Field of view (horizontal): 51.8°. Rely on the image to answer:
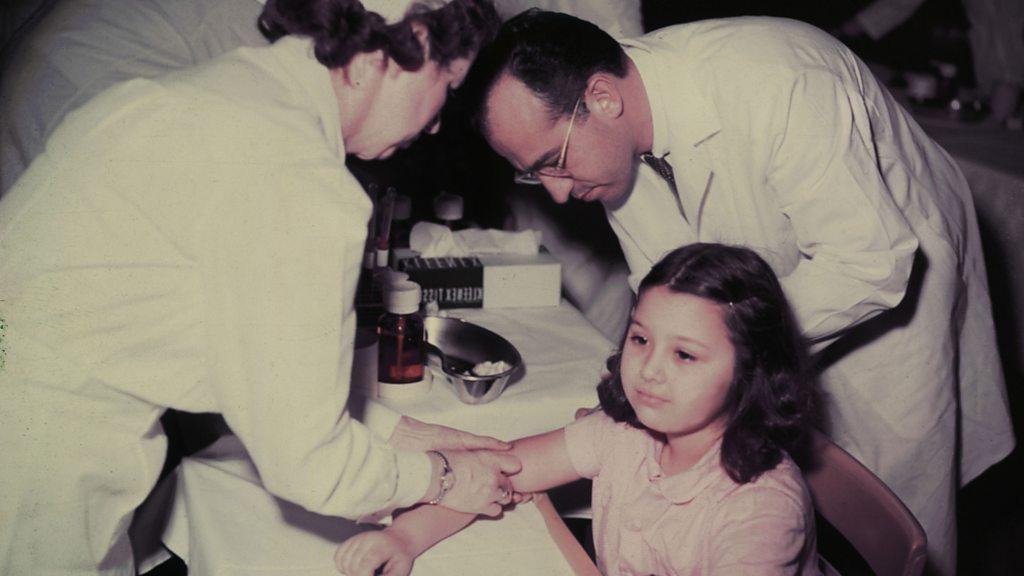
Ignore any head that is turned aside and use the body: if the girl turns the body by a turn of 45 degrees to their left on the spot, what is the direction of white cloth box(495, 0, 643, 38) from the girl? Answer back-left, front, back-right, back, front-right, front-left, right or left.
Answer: back

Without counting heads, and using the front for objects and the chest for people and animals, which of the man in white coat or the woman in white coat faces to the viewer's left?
the man in white coat

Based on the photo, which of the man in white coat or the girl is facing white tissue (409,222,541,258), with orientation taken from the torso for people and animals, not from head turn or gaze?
the man in white coat

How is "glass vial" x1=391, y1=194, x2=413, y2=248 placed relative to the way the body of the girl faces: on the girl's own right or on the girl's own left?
on the girl's own right

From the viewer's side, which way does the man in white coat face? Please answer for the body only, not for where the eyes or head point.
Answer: to the viewer's left

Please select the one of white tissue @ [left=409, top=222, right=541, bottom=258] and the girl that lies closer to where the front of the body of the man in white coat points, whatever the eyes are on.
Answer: the white tissue

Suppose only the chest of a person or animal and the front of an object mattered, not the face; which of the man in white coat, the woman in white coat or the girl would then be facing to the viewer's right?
the woman in white coat

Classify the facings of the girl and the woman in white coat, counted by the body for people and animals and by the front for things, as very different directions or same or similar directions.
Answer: very different directions

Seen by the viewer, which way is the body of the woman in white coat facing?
to the viewer's right

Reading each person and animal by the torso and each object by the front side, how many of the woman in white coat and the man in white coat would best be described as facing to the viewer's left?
1

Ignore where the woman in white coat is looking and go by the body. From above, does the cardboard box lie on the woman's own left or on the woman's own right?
on the woman's own left

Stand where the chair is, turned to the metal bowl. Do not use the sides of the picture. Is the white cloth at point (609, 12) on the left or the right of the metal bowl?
right

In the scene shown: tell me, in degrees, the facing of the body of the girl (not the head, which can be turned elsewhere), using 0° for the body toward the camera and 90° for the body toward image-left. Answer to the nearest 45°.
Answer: approximately 45°

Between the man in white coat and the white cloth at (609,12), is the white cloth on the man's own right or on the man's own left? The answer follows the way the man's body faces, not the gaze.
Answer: on the man's own right

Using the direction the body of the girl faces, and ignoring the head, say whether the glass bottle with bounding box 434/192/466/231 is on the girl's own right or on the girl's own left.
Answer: on the girl's own right
